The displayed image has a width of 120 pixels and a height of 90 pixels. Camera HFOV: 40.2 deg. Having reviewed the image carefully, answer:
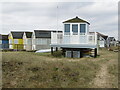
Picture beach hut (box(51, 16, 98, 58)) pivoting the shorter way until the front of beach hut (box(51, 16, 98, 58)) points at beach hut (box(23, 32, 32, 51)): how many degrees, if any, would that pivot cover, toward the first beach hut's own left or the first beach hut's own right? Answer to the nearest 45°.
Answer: approximately 135° to the first beach hut's own right

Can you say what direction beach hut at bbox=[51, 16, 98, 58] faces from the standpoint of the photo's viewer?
facing the viewer
